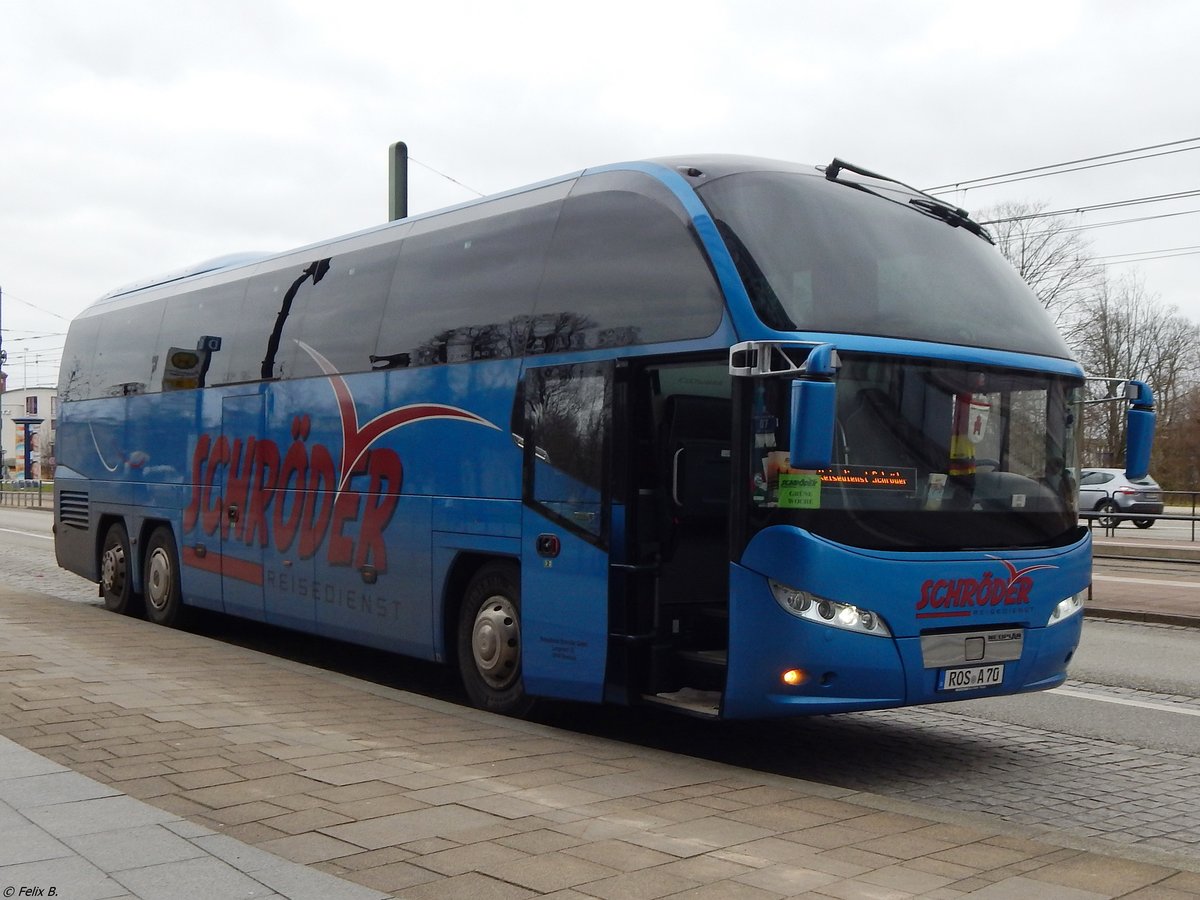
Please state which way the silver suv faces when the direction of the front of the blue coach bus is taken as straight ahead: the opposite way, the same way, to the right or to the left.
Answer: the opposite way

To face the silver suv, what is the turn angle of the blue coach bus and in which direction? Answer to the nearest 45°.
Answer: approximately 90° to its left

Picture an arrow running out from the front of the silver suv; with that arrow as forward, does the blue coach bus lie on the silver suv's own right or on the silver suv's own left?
on the silver suv's own left

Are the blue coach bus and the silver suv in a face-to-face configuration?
no

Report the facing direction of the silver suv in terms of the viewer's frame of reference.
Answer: facing away from the viewer and to the left of the viewer

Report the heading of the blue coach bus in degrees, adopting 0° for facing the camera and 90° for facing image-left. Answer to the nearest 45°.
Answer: approximately 315°
